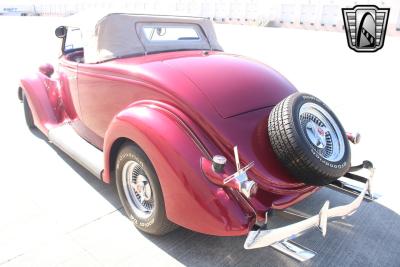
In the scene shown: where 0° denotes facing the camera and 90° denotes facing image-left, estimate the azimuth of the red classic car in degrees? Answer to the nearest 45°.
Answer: approximately 135°

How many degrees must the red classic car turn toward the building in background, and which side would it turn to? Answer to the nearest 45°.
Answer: approximately 45° to its right
